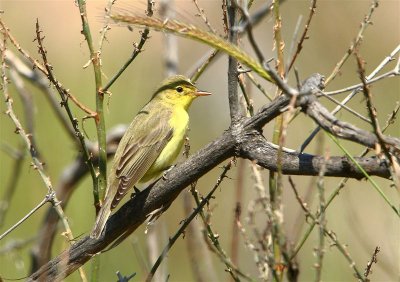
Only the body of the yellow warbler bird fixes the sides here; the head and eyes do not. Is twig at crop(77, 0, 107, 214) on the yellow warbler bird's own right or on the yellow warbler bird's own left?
on the yellow warbler bird's own right

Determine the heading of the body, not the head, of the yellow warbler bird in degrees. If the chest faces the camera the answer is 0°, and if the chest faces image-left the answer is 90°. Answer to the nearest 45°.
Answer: approximately 270°
